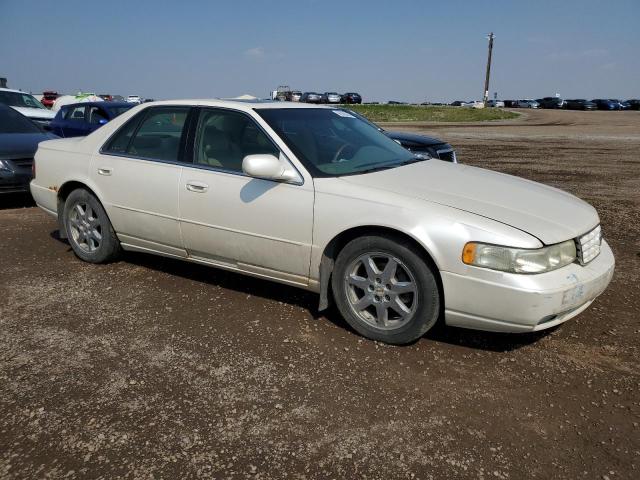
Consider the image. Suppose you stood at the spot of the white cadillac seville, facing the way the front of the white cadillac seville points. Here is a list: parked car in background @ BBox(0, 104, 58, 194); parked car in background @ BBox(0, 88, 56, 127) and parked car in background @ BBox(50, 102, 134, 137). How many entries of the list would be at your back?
3

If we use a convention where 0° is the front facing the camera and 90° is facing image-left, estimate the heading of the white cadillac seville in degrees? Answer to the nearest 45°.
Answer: approximately 315°

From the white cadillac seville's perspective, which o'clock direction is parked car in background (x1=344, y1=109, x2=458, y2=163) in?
The parked car in background is roughly at 8 o'clock from the white cadillac seville.

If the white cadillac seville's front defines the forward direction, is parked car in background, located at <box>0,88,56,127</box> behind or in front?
behind

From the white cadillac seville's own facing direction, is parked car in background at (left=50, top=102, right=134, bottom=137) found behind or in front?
behind

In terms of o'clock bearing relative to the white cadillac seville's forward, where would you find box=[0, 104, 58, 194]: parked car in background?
The parked car in background is roughly at 6 o'clock from the white cadillac seville.
